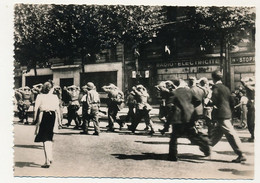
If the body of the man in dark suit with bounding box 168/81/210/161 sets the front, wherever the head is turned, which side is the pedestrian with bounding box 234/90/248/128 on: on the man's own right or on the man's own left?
on the man's own right

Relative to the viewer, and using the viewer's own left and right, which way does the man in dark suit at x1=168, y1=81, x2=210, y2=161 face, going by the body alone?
facing away from the viewer and to the left of the viewer

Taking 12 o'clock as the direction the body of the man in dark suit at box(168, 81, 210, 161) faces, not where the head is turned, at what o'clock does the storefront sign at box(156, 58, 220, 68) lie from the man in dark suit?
The storefront sign is roughly at 2 o'clock from the man in dark suit.
